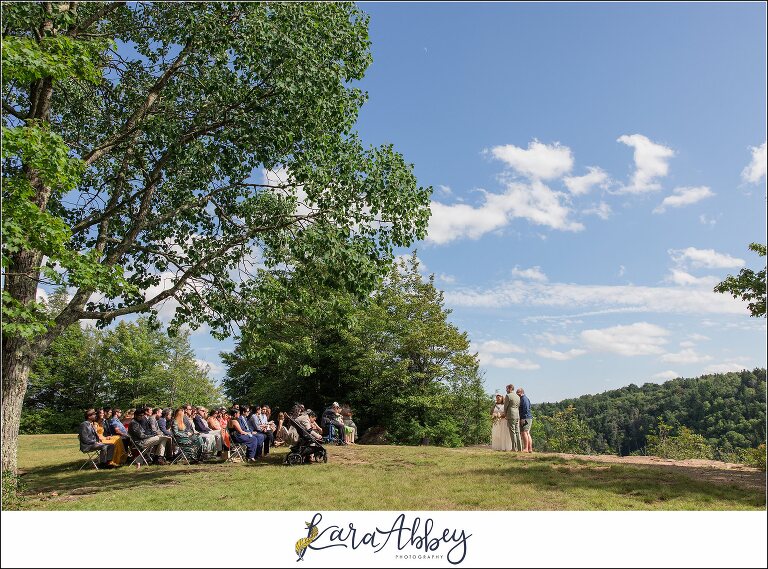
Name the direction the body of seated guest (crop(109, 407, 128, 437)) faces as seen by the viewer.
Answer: to the viewer's right

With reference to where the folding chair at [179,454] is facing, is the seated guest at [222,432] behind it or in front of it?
in front

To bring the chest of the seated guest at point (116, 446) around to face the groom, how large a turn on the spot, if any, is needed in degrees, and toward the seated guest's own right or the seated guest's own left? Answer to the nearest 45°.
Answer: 0° — they already face them

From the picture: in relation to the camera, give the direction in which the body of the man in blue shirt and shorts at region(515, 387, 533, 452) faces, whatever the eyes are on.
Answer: to the viewer's left

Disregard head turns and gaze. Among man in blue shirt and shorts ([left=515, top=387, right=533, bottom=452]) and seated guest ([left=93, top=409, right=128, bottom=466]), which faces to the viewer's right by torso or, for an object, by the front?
the seated guest

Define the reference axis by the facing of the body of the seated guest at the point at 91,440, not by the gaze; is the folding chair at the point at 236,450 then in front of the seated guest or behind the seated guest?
in front

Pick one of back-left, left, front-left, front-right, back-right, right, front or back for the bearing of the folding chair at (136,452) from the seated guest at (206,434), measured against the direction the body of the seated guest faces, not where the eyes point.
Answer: back

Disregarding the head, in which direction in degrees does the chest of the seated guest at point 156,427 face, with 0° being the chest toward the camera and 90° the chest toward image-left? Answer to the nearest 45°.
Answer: approximately 270°

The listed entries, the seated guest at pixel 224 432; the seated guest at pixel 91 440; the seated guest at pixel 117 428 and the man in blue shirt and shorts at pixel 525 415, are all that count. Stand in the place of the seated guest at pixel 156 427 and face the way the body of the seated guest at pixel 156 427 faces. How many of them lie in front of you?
2

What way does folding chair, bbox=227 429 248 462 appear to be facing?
to the viewer's right

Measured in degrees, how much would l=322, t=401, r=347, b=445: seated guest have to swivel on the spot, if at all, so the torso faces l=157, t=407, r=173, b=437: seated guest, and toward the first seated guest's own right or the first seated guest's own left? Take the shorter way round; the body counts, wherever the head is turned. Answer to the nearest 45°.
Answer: approximately 135° to the first seated guest's own right
